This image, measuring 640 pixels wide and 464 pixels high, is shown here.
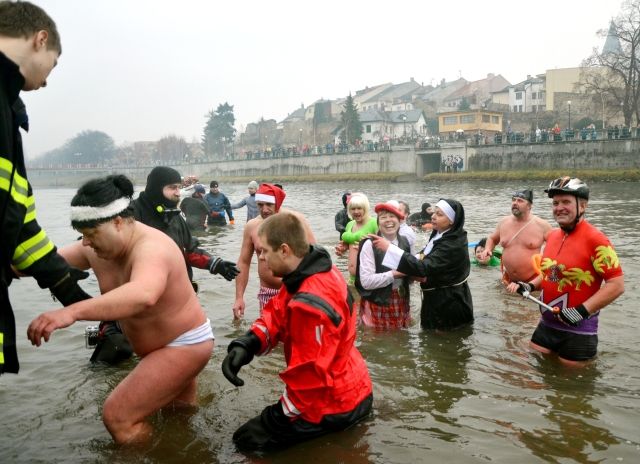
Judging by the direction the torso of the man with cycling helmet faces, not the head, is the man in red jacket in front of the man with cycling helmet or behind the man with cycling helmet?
in front

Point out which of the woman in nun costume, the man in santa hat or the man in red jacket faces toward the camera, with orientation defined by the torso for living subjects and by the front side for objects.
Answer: the man in santa hat

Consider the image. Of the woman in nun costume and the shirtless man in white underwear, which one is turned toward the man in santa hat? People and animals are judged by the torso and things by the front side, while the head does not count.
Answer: the woman in nun costume

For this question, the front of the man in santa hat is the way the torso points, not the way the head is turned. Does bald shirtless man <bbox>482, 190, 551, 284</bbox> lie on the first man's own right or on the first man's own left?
on the first man's own left

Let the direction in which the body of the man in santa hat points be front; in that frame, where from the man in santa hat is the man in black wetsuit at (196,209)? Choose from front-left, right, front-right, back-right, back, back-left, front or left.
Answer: back

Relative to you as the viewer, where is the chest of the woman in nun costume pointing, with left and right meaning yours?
facing to the left of the viewer

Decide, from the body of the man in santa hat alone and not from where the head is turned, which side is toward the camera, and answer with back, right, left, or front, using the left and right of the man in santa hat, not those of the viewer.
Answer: front

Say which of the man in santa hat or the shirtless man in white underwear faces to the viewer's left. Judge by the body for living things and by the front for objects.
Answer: the shirtless man in white underwear

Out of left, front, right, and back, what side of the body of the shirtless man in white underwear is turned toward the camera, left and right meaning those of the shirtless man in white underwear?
left

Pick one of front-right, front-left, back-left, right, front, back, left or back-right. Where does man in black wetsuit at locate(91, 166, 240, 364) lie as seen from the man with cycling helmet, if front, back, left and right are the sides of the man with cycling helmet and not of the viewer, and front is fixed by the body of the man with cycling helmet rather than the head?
front-right

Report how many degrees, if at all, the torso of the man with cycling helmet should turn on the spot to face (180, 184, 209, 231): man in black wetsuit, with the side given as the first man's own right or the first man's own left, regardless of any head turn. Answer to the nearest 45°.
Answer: approximately 90° to the first man's own right

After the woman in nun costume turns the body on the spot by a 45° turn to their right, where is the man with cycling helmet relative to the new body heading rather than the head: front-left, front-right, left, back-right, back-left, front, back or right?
back

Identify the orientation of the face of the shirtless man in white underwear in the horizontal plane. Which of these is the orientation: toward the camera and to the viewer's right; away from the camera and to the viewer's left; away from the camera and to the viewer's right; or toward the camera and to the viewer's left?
toward the camera and to the viewer's left

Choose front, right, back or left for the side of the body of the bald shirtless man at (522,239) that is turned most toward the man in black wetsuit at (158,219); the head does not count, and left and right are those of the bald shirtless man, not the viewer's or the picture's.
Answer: front

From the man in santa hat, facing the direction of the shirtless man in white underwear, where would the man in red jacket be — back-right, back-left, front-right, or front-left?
front-left

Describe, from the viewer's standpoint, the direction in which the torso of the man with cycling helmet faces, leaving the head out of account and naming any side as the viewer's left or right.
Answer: facing the viewer and to the left of the viewer
